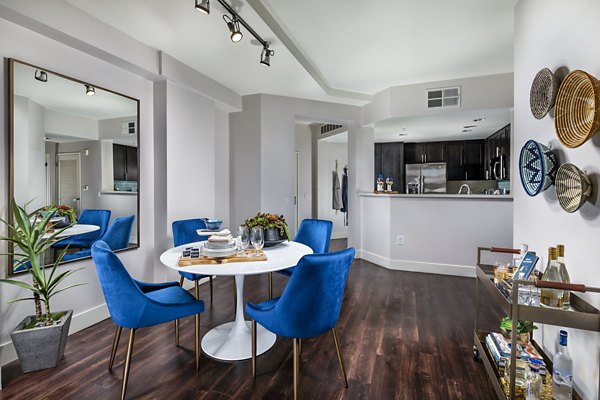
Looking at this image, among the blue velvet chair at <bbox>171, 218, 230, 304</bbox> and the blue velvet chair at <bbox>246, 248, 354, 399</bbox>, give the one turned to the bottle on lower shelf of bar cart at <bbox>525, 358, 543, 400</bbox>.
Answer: the blue velvet chair at <bbox>171, 218, 230, 304</bbox>

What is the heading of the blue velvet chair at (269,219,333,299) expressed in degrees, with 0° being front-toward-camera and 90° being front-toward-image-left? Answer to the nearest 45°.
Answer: approximately 45°

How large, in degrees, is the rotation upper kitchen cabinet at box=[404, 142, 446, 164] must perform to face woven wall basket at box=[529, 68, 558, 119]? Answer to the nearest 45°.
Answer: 0° — it already faces it

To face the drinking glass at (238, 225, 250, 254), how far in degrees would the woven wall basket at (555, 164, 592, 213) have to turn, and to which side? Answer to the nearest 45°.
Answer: approximately 45° to its right

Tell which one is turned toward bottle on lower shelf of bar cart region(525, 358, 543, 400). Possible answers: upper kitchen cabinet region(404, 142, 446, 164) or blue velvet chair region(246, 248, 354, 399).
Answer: the upper kitchen cabinet

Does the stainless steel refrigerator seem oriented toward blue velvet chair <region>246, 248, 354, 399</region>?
yes

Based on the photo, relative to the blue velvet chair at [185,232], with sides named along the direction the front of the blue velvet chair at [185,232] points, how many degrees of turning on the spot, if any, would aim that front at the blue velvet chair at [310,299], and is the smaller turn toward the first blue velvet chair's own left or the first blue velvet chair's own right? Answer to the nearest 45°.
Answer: approximately 45° to the first blue velvet chair's own right

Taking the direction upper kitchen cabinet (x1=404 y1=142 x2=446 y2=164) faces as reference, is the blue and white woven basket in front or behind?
in front

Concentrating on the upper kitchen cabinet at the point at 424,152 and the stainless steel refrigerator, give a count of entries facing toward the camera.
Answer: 2

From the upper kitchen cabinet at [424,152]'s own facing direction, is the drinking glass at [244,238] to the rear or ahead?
ahead

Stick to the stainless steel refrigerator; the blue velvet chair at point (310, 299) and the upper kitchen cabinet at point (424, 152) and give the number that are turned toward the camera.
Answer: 2

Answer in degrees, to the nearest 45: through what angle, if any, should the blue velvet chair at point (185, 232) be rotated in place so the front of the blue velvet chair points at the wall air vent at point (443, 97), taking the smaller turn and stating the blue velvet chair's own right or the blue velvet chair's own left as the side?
approximately 45° to the blue velvet chair's own left

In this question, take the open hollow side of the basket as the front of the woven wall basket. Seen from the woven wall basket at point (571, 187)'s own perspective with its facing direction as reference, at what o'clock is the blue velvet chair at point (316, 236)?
The blue velvet chair is roughly at 2 o'clock from the woven wall basket.
